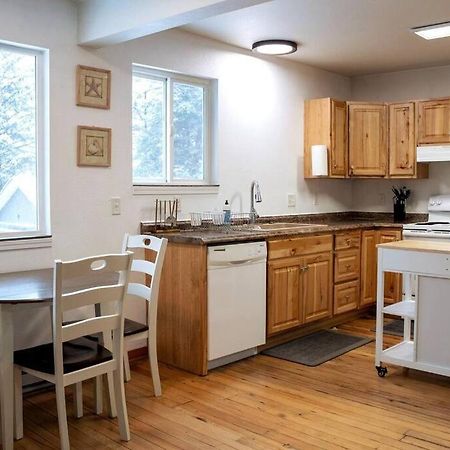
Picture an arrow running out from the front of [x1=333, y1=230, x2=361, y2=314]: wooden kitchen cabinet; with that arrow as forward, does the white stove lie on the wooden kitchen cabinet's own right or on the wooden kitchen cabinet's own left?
on the wooden kitchen cabinet's own left

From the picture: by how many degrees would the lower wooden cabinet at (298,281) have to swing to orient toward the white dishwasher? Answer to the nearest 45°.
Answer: approximately 90° to its right

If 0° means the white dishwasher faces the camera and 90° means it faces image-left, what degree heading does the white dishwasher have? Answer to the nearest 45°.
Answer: approximately 315°

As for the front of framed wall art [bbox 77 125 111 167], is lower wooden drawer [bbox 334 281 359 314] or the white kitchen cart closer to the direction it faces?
the white kitchen cart

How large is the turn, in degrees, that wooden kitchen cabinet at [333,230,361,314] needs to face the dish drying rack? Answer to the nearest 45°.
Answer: approximately 90° to its right

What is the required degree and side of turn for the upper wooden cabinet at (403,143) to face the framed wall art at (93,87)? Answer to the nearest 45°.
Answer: approximately 45° to its right

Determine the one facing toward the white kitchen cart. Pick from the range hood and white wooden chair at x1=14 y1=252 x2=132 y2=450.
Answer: the range hood

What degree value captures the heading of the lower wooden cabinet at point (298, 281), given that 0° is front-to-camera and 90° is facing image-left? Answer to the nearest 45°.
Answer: approximately 315°

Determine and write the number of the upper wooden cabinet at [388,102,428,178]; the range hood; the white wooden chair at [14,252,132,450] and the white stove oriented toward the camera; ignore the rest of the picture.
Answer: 3

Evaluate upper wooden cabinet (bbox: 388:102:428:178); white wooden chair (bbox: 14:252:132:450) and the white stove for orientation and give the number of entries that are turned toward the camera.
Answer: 2

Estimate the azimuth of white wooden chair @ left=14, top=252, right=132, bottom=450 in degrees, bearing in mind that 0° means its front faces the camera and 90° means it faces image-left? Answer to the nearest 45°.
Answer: approximately 135°

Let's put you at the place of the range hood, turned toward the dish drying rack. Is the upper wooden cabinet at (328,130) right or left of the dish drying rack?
right

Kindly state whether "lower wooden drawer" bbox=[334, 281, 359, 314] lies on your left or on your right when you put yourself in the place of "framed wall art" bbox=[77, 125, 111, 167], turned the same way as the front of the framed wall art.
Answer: on your left
